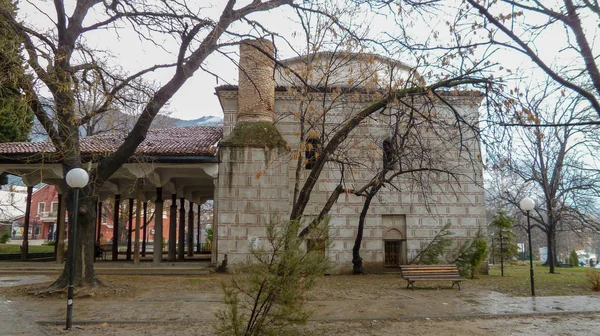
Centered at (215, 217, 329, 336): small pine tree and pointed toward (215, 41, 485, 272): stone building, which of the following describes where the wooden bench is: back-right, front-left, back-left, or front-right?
front-right

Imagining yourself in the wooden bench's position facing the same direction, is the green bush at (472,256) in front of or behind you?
behind

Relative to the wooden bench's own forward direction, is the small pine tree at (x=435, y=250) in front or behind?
behind

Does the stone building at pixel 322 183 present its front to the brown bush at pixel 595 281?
no

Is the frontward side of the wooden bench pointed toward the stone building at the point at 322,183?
no

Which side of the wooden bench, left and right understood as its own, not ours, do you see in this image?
front

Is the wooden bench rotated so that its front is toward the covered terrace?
no
